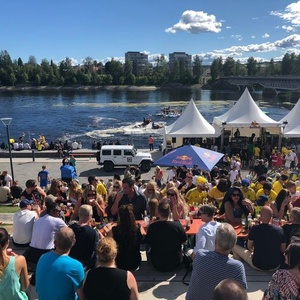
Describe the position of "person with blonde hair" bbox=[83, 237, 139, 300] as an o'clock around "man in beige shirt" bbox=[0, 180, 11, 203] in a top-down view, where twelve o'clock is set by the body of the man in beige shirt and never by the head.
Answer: The person with blonde hair is roughly at 6 o'clock from the man in beige shirt.

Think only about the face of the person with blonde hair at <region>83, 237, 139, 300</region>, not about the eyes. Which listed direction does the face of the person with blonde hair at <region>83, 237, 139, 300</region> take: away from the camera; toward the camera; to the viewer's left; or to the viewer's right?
away from the camera

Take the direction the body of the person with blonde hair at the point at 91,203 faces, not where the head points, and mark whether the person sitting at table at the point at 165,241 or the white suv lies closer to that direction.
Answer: the person sitting at table

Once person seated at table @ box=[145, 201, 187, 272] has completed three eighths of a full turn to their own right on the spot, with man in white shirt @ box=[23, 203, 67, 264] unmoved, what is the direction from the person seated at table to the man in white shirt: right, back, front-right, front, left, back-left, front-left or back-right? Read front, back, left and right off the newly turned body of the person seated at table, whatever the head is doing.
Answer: back-right

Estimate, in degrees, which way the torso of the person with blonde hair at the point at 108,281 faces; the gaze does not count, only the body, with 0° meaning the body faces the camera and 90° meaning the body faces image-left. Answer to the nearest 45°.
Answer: approximately 180°

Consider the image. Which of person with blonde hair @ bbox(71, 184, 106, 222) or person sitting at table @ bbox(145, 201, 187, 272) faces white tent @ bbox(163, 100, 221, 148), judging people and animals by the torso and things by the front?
the person sitting at table

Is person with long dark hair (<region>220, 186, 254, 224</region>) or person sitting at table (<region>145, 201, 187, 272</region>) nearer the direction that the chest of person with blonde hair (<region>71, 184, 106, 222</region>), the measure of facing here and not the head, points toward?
the person sitting at table

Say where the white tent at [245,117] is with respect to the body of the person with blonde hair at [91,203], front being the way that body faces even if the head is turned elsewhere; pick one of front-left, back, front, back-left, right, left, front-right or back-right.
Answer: back-left

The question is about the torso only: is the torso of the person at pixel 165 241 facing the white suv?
yes

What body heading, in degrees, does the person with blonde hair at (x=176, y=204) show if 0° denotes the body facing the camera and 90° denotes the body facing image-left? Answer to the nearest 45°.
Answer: approximately 45°

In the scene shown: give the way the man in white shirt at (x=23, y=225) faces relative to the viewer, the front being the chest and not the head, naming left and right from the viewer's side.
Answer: facing away from the viewer and to the right of the viewer

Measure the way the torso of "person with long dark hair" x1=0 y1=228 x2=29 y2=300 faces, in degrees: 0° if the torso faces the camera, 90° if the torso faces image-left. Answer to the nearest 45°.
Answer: approximately 180°
